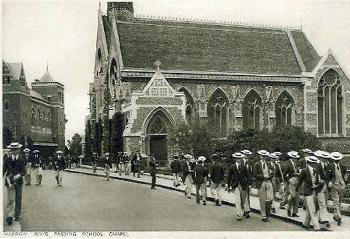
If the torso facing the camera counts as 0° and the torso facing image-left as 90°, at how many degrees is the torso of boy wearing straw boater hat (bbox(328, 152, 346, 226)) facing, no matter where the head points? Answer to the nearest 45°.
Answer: approximately 0°

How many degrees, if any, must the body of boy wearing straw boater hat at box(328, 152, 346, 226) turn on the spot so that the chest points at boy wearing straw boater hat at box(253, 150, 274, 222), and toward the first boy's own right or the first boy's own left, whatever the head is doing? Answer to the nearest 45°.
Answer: approximately 90° to the first boy's own right

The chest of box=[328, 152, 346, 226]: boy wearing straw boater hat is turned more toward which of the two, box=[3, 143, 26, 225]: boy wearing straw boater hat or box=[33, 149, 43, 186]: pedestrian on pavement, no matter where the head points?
the boy wearing straw boater hat

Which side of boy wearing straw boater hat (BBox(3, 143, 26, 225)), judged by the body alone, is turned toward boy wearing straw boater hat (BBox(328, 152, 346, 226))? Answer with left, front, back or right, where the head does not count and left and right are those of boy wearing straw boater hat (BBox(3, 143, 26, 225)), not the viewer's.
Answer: left
